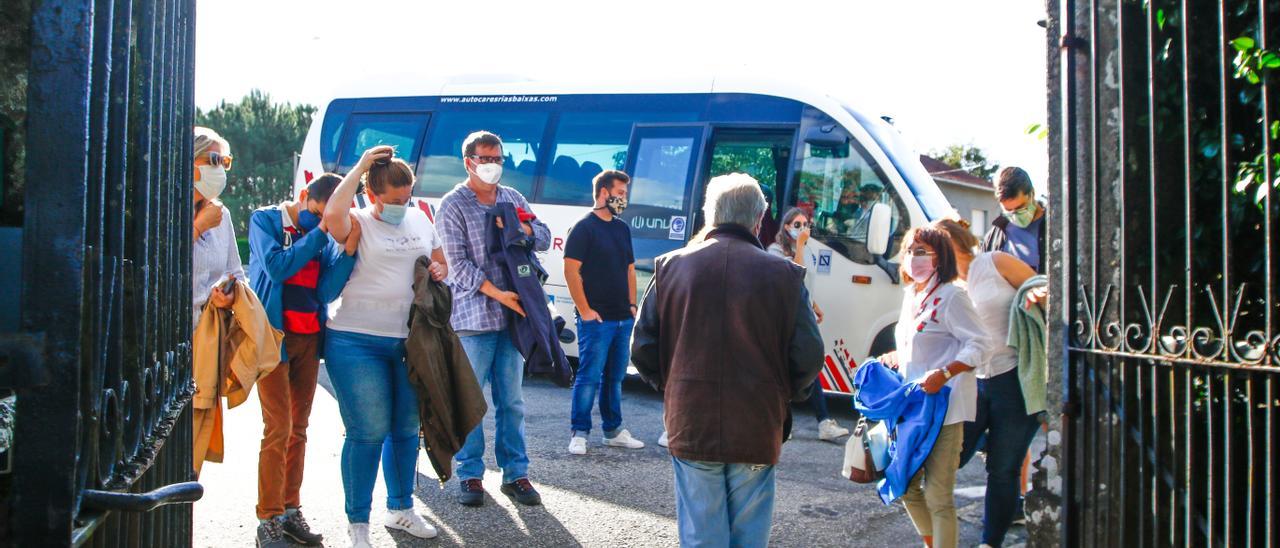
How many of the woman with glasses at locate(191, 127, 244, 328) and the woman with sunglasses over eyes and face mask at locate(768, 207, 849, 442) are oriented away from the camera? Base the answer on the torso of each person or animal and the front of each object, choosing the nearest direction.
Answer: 0

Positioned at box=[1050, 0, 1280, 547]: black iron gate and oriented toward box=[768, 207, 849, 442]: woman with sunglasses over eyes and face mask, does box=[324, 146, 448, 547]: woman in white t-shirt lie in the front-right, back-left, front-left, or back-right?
front-left

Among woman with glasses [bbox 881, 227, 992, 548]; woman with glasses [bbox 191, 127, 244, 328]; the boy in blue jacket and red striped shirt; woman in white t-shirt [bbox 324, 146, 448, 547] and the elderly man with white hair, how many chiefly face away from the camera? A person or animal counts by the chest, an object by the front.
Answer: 1

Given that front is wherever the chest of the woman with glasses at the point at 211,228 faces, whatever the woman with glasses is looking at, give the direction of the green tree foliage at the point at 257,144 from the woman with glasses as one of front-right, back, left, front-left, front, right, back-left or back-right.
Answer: back-left

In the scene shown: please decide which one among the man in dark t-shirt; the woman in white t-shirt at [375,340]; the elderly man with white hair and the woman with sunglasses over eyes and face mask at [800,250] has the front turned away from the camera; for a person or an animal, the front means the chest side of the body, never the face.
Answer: the elderly man with white hair

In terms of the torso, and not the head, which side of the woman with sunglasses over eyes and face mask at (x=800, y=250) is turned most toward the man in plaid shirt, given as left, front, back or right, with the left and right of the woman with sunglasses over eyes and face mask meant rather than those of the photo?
right

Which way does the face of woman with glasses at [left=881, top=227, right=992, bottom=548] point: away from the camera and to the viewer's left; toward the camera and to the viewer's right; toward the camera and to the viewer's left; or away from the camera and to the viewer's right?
toward the camera and to the viewer's left

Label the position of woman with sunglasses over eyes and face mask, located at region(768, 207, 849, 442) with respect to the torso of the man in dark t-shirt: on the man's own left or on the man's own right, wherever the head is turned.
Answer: on the man's own left

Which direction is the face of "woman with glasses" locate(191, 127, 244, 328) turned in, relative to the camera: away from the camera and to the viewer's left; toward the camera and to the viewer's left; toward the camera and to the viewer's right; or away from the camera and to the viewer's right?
toward the camera and to the viewer's right

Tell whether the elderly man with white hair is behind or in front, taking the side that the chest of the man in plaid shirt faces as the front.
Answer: in front

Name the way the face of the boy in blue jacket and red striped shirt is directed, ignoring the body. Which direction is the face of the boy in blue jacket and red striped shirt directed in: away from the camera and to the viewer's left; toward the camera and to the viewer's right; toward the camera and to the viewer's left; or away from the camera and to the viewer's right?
toward the camera and to the viewer's right
